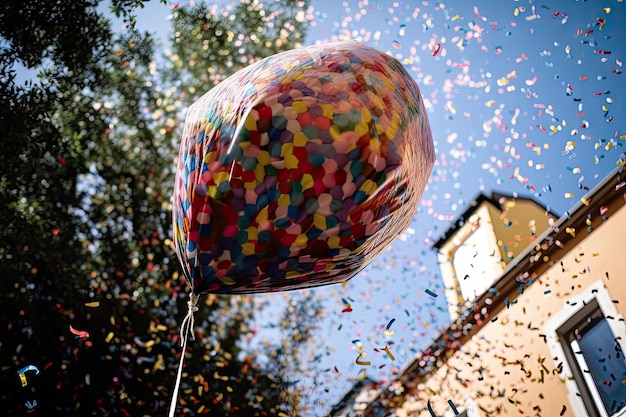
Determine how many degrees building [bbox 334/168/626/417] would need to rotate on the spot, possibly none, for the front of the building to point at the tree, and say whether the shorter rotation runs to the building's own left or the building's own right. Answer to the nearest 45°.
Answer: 0° — it already faces it

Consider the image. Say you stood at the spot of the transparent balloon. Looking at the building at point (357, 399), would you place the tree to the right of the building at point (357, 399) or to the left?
left

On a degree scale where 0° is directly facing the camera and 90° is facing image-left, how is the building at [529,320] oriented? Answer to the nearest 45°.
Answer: approximately 45°

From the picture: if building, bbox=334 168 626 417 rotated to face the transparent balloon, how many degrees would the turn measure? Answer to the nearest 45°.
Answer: approximately 45° to its left
